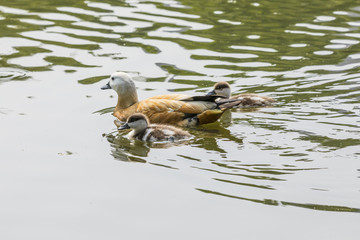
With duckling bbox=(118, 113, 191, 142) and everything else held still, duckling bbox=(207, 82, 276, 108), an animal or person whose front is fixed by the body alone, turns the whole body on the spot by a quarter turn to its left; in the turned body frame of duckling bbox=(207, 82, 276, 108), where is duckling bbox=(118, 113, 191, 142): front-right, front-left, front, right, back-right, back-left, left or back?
front-right

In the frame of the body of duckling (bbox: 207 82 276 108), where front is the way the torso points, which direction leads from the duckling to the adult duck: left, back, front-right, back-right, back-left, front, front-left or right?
front-left

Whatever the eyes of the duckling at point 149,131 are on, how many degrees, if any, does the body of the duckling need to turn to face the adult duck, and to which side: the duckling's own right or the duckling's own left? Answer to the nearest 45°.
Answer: approximately 135° to the duckling's own right

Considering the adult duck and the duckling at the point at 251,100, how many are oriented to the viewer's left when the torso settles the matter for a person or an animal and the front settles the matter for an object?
2

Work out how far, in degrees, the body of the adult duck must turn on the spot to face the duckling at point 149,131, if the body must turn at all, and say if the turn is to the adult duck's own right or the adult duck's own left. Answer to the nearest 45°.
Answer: approximately 45° to the adult duck's own left

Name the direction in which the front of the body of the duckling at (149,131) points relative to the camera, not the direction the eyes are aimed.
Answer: to the viewer's left

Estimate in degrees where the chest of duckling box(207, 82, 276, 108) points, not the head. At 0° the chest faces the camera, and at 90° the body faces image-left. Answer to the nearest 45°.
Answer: approximately 90°

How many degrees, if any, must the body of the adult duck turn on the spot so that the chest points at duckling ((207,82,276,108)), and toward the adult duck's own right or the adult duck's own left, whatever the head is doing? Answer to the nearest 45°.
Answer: approximately 135° to the adult duck's own right

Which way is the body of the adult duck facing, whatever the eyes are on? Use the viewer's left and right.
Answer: facing to the left of the viewer
